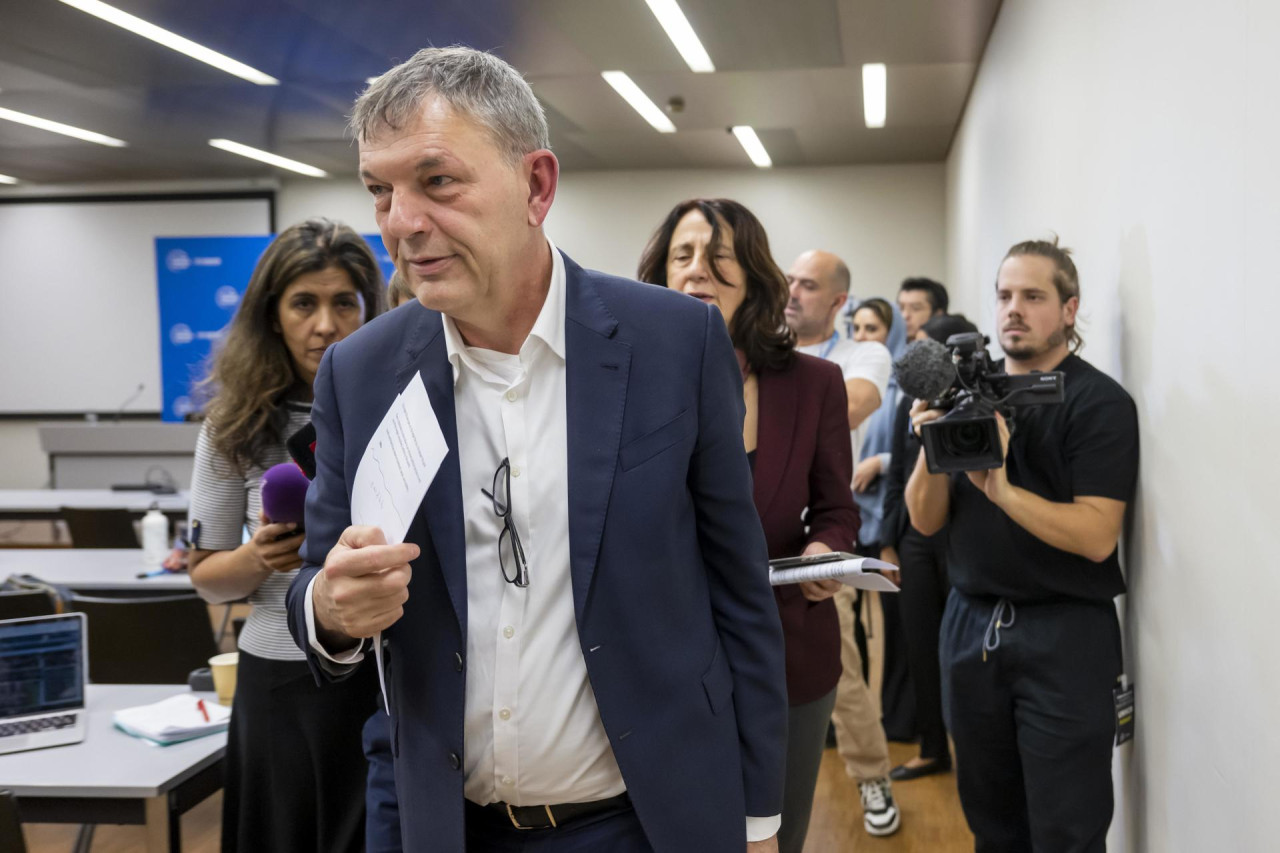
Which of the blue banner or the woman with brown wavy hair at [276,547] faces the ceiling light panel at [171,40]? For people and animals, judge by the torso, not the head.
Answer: the blue banner

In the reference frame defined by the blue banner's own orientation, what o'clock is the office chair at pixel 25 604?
The office chair is roughly at 12 o'clock from the blue banner.

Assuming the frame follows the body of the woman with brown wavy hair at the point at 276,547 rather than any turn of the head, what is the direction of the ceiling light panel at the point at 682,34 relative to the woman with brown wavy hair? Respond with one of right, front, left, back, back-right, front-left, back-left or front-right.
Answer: left

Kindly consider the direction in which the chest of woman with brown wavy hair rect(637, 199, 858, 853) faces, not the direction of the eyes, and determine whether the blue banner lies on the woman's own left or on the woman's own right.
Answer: on the woman's own right

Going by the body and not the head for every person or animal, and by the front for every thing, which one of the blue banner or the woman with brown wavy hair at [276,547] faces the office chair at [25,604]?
the blue banner

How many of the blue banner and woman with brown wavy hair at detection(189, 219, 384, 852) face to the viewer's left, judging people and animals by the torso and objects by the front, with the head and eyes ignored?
0

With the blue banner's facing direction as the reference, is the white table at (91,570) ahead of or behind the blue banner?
ahead

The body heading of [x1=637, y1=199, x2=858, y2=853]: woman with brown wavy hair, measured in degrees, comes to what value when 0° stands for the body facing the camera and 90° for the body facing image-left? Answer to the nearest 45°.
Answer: approximately 45°

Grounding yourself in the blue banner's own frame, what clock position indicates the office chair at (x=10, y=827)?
The office chair is roughly at 12 o'clock from the blue banner.

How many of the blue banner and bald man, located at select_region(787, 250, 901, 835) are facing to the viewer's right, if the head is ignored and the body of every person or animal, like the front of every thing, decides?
0

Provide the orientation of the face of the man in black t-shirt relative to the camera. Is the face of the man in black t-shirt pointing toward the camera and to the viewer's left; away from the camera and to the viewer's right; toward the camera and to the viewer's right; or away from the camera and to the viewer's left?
toward the camera and to the viewer's left

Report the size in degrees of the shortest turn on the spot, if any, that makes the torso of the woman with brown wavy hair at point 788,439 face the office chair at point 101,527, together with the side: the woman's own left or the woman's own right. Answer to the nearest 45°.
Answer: approximately 90° to the woman's own right

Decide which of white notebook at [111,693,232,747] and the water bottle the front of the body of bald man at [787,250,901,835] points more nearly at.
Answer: the white notebook

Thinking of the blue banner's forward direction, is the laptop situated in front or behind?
in front
